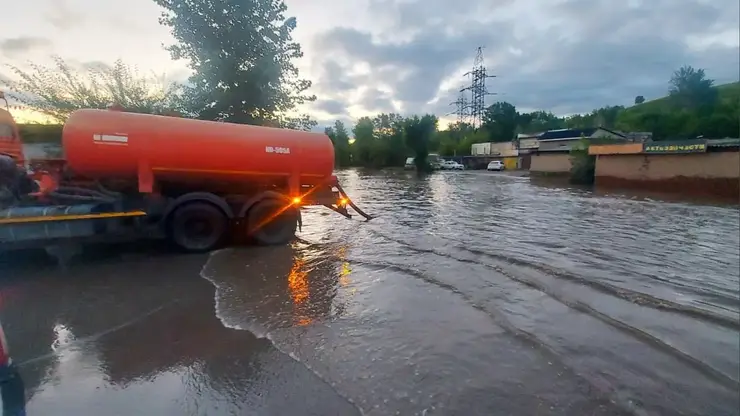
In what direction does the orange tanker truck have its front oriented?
to the viewer's left

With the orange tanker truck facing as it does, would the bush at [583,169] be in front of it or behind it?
behind

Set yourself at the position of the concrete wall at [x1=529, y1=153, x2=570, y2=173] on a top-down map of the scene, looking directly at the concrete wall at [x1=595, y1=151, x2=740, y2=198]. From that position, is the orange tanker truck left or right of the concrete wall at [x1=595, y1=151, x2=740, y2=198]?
right

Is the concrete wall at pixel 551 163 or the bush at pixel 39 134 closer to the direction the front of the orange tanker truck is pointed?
the bush

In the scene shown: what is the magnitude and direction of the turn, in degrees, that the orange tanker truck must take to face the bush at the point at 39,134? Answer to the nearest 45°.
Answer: approximately 45° to its right

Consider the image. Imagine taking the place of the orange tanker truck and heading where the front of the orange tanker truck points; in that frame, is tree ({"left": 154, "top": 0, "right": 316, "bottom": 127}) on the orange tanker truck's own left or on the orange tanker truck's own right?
on the orange tanker truck's own right

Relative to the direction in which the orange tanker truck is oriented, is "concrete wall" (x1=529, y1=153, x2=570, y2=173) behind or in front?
behind
